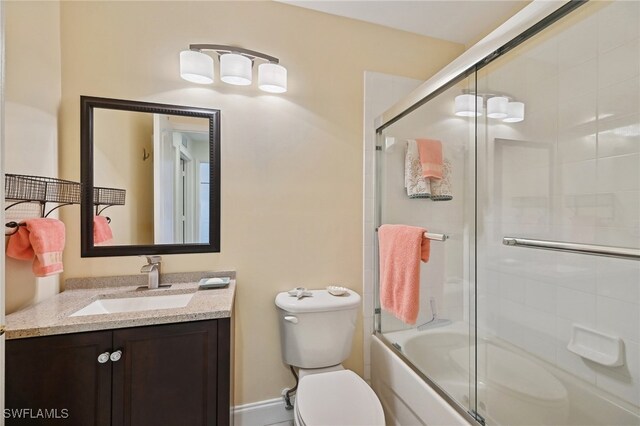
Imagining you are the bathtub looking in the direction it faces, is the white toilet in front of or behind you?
in front

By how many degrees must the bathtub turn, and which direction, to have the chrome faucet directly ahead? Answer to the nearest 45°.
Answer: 0° — it already faces it

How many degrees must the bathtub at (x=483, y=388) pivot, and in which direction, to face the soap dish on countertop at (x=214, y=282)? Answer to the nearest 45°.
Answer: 0° — it already faces it

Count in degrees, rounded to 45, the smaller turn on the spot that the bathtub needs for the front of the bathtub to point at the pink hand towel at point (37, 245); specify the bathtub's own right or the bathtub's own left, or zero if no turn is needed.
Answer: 0° — it already faces it

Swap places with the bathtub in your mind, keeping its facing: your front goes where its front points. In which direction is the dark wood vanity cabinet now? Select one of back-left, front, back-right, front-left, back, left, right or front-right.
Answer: front

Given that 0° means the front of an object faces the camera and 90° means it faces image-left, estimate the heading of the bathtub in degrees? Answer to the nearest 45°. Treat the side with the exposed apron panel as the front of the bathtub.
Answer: approximately 45°
